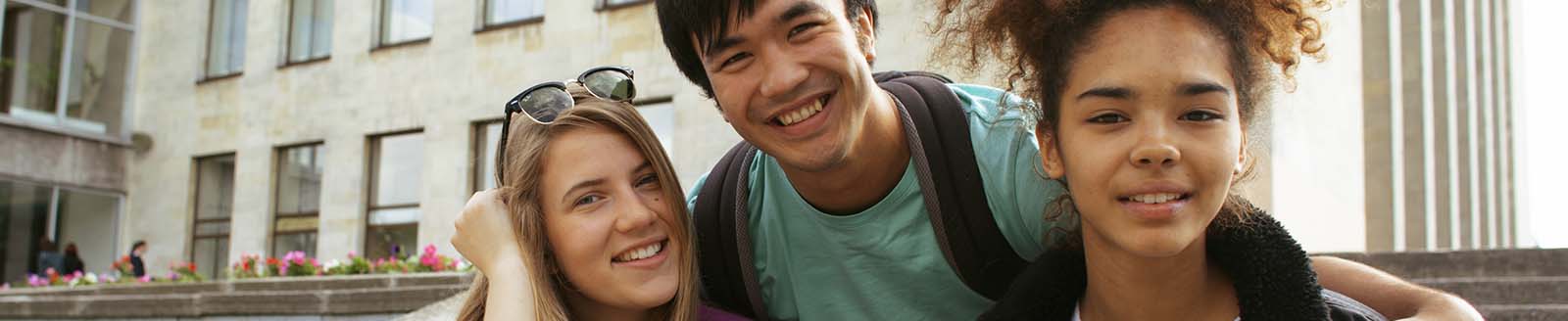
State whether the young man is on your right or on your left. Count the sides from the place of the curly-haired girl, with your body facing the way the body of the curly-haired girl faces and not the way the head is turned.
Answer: on your right

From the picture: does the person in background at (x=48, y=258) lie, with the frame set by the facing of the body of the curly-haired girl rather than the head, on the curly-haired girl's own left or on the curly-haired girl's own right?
on the curly-haired girl's own right

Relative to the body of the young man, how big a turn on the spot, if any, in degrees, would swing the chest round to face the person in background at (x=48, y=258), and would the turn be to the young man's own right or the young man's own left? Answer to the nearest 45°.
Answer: approximately 135° to the young man's own right

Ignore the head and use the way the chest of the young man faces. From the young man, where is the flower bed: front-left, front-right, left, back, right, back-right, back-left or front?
back-right

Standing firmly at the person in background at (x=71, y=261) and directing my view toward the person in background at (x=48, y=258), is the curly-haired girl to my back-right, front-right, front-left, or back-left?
back-left
